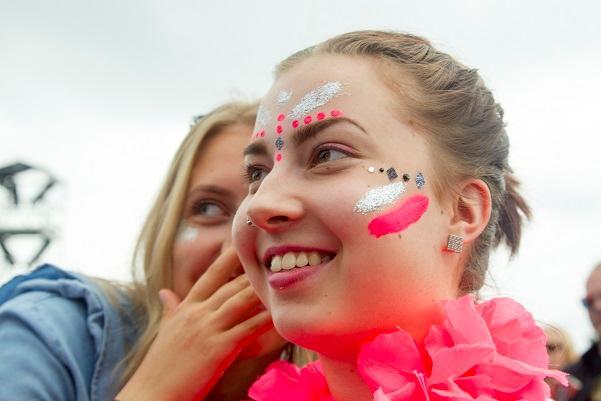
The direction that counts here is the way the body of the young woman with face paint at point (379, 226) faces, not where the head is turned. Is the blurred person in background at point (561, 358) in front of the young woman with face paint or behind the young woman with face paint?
behind

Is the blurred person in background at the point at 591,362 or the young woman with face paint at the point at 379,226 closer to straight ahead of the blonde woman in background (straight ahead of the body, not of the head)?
the young woman with face paint

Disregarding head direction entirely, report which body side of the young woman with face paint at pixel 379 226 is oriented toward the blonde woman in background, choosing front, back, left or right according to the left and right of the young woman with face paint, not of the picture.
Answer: right

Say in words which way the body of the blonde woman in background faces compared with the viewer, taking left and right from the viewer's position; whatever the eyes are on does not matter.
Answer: facing the viewer and to the right of the viewer

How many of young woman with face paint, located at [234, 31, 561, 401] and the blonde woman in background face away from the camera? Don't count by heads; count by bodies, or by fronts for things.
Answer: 0

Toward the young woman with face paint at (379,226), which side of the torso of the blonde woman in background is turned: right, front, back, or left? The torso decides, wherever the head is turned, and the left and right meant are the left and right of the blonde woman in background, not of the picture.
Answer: front

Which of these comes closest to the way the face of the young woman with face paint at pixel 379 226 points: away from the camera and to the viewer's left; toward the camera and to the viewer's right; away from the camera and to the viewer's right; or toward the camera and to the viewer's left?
toward the camera and to the viewer's left

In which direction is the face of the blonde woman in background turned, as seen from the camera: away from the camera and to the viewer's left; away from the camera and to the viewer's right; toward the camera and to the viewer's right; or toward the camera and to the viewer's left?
toward the camera and to the viewer's right

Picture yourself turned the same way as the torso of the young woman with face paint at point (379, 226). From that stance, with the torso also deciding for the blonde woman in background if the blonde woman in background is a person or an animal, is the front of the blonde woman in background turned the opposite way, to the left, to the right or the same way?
to the left

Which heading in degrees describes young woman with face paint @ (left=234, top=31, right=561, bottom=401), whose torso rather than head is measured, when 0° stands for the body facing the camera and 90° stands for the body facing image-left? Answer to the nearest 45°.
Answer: approximately 45°
